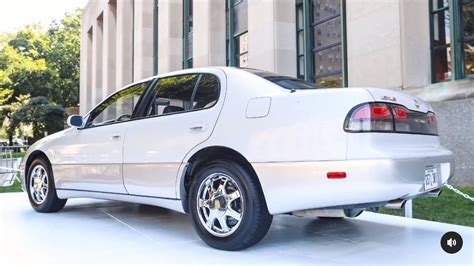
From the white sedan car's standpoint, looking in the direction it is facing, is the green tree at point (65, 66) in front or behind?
in front

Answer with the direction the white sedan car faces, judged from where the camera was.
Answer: facing away from the viewer and to the left of the viewer

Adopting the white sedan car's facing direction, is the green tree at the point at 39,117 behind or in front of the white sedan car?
in front

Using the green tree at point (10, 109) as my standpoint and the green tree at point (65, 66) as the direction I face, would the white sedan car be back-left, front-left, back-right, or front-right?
back-right

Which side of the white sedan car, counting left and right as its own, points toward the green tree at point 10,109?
front
